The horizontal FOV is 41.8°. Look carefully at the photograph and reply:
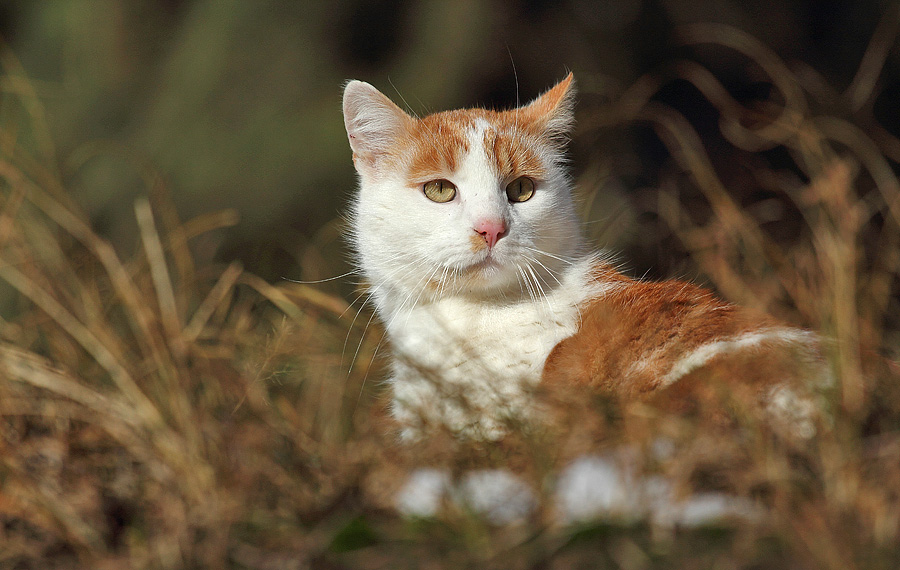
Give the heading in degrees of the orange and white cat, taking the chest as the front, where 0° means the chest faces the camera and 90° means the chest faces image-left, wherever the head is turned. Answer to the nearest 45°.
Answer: approximately 45°
